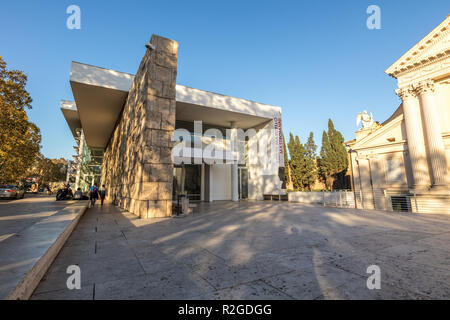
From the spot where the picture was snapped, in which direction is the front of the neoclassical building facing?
facing the viewer and to the left of the viewer

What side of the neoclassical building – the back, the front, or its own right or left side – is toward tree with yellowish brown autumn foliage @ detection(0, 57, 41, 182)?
front

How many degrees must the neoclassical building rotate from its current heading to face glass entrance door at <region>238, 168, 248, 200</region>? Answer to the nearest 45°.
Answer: approximately 45° to its right

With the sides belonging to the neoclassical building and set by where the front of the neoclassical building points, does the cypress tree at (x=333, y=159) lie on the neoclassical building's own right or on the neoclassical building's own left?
on the neoclassical building's own right

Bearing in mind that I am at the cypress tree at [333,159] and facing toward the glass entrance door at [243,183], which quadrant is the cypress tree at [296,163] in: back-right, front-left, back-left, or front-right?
front-right

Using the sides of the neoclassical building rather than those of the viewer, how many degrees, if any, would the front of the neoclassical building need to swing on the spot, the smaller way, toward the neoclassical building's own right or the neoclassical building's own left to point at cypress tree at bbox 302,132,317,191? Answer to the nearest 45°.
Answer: approximately 90° to the neoclassical building's own right

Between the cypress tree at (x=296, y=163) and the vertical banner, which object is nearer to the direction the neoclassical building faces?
the vertical banner

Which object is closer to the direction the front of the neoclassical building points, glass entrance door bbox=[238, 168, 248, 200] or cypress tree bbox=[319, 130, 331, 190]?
the glass entrance door

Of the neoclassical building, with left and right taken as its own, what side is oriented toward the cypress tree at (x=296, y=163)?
right

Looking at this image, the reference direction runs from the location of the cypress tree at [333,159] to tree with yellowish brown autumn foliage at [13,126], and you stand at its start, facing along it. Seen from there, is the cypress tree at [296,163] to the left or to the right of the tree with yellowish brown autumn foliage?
right

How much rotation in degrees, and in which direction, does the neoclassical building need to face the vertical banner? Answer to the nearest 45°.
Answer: approximately 45° to its right
